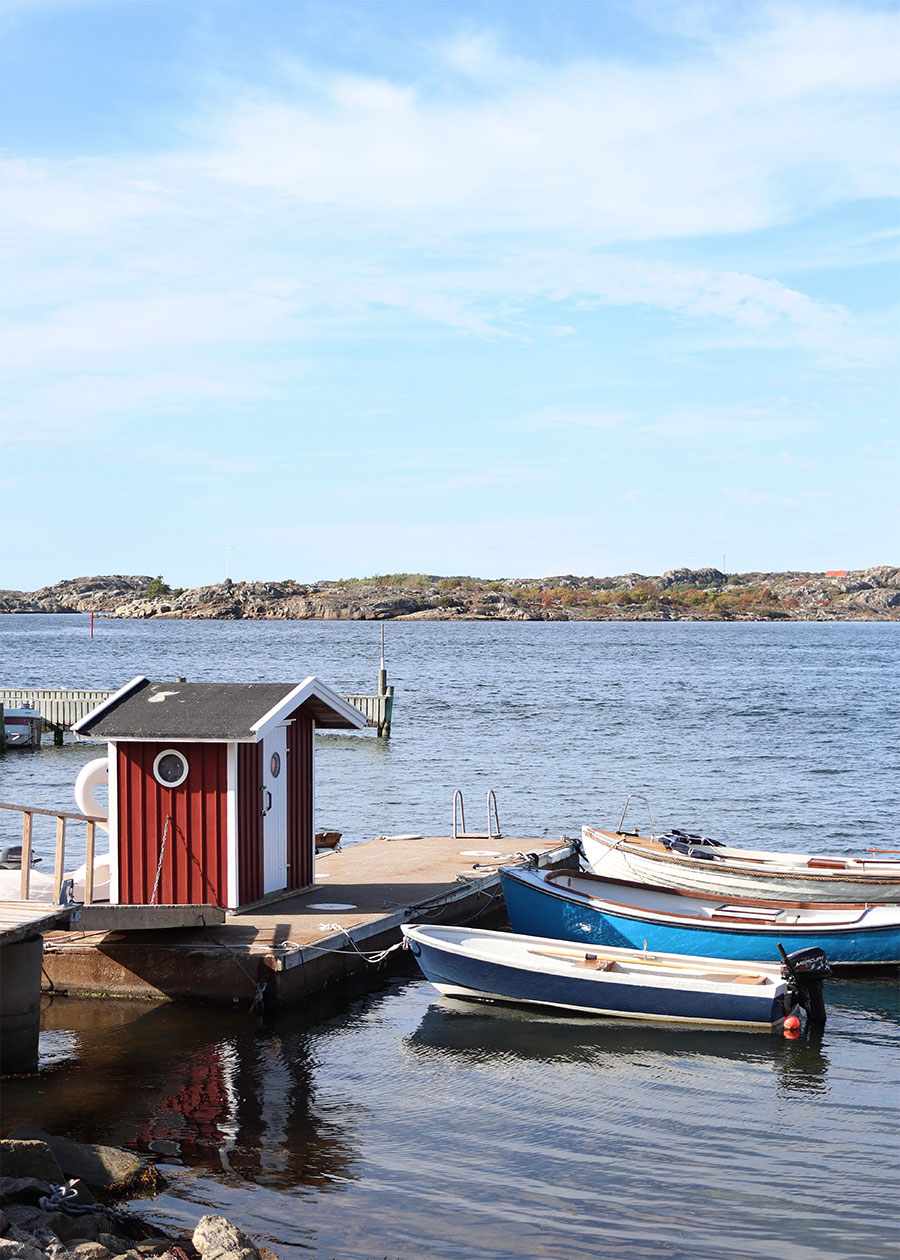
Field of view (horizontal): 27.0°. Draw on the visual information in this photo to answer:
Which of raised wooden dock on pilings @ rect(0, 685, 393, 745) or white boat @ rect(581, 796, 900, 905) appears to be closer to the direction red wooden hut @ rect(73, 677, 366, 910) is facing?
the white boat

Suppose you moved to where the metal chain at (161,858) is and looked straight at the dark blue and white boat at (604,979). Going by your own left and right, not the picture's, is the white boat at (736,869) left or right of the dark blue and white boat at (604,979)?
left

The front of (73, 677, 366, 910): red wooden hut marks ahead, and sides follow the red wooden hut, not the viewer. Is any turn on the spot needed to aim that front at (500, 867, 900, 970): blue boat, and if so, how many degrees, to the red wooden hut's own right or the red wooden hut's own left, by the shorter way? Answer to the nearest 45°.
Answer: approximately 45° to the red wooden hut's own left

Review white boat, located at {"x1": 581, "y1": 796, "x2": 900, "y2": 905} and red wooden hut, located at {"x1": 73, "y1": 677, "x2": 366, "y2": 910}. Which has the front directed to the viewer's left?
the white boat

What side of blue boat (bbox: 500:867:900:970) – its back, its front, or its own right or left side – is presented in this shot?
left

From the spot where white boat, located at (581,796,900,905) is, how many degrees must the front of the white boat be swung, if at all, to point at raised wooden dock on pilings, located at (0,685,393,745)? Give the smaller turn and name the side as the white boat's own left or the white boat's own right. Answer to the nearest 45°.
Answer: approximately 45° to the white boat's own right

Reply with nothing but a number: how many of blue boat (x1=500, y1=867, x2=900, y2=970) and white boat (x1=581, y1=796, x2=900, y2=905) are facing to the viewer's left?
2

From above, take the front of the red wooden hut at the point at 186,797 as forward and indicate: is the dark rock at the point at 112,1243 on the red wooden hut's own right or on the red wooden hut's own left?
on the red wooden hut's own right

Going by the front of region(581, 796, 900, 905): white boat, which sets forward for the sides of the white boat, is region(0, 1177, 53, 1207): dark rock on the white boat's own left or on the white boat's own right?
on the white boat's own left

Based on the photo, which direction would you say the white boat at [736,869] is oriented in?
to the viewer's left

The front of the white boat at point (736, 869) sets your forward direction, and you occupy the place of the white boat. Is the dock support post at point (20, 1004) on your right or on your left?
on your left
